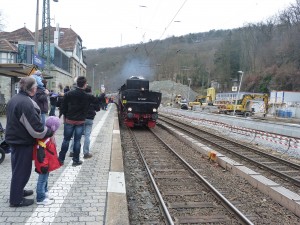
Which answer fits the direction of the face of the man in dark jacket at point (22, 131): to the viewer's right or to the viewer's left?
to the viewer's right

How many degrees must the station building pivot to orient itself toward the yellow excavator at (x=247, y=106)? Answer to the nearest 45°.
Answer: approximately 45° to its left

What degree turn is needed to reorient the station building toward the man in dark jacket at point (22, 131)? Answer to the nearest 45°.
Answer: approximately 45° to its right

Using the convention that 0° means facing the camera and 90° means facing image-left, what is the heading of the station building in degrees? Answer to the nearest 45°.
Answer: approximately 315°
